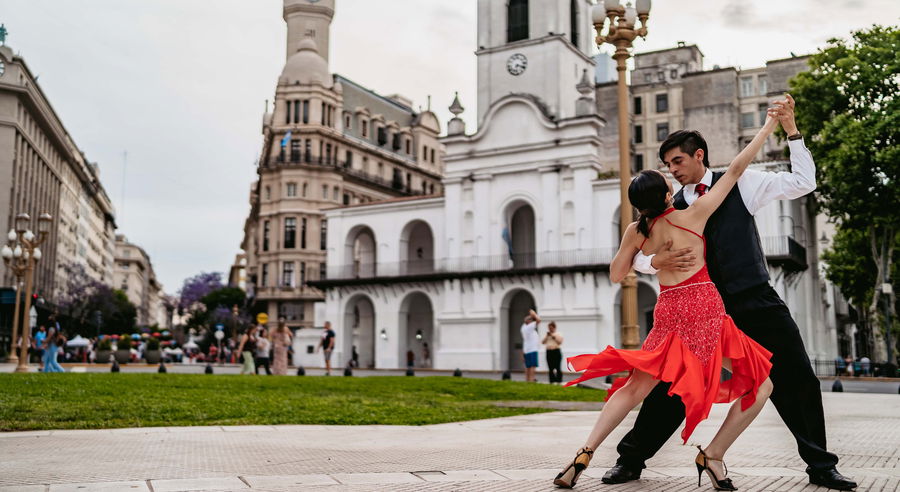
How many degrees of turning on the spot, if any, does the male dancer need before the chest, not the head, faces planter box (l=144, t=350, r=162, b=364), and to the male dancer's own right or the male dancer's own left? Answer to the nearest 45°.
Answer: approximately 90° to the male dancer's own right

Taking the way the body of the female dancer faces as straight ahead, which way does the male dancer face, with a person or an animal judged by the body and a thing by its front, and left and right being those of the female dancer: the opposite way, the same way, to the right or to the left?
the opposite way

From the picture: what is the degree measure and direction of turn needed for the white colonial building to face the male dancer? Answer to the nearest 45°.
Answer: approximately 45° to its left

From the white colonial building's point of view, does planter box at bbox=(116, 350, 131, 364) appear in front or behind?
in front

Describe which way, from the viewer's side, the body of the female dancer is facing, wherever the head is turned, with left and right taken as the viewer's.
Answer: facing away from the viewer and to the right of the viewer

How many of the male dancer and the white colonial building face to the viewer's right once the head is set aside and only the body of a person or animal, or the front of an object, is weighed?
0

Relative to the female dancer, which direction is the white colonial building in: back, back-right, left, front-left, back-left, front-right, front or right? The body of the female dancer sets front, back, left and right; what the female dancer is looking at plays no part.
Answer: front-left

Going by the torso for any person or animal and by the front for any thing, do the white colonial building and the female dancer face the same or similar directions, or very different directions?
very different directions

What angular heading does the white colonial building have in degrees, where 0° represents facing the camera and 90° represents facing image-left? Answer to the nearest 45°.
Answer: approximately 45°

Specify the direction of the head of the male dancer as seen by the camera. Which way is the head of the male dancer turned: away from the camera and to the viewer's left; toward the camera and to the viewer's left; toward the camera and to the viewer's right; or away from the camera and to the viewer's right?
toward the camera and to the viewer's left
